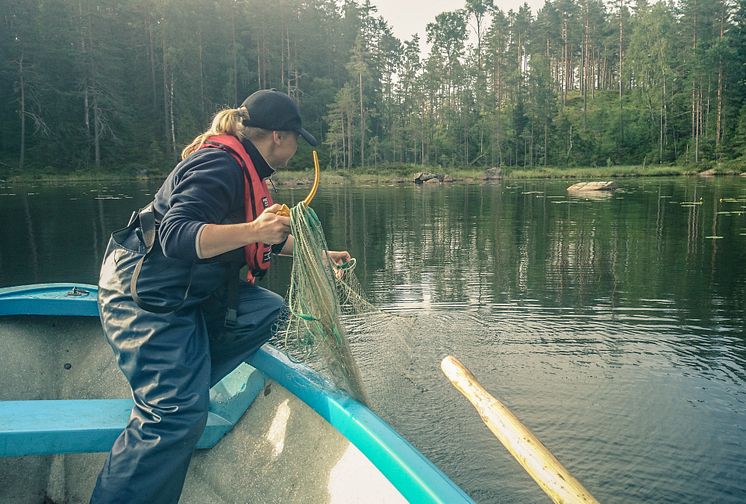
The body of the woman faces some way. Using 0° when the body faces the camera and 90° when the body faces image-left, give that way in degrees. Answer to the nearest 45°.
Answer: approximately 270°

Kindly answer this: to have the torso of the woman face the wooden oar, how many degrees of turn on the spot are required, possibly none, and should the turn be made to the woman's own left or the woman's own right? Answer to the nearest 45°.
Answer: approximately 45° to the woman's own right

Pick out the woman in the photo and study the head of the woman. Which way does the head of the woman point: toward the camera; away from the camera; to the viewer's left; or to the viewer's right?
to the viewer's right
